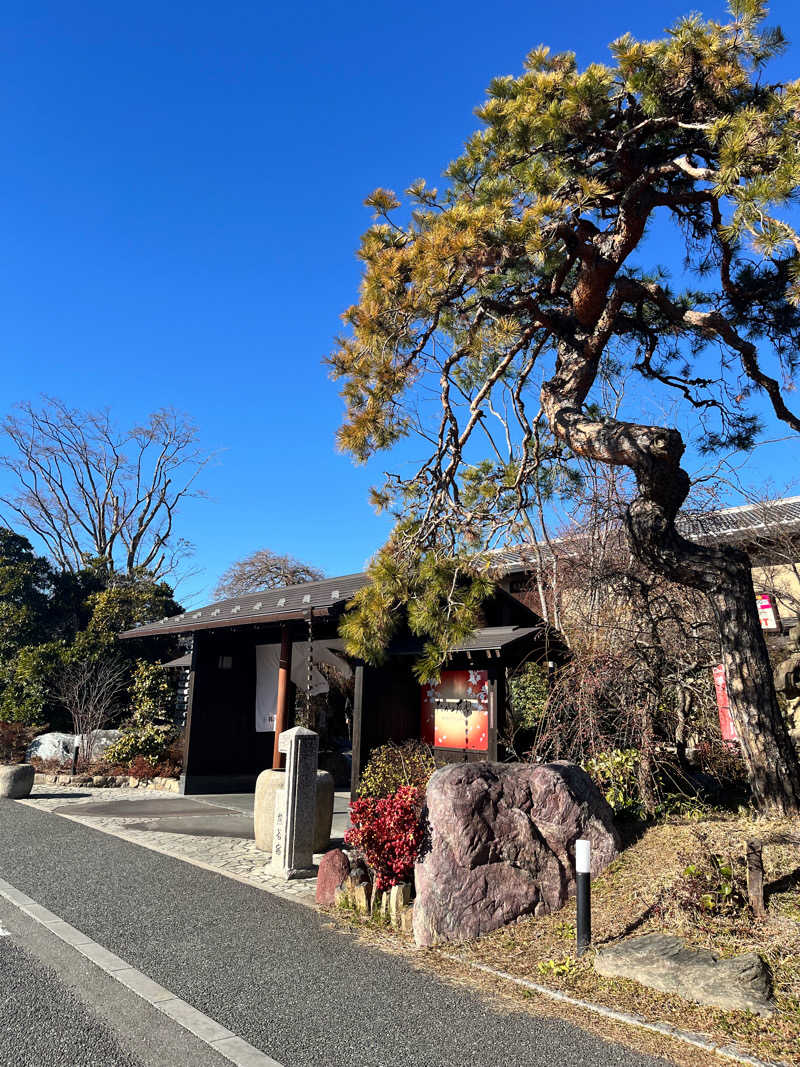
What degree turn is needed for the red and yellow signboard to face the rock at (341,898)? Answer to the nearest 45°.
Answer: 0° — it already faces it

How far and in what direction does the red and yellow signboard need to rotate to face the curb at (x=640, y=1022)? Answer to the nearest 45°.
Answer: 0° — it already faces it

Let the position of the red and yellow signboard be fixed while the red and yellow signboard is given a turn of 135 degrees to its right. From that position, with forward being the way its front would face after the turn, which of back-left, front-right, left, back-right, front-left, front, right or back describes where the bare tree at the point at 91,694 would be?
front

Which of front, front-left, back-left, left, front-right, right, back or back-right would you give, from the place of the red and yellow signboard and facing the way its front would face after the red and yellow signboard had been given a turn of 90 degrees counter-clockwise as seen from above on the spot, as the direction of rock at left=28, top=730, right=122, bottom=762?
back-left

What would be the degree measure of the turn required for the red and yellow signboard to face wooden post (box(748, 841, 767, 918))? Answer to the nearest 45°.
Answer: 0° — it already faces it

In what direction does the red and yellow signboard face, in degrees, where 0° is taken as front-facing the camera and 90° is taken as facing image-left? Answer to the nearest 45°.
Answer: approximately 0°

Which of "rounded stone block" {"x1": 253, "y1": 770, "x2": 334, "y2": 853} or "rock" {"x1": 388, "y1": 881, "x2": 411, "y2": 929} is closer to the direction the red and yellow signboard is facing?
the rock

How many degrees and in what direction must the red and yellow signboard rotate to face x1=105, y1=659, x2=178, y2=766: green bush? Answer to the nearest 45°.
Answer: approximately 135° to its right

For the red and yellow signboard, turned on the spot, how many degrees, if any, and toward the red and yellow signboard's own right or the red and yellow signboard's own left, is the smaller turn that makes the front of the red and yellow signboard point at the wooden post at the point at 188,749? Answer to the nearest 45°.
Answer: approximately 135° to the red and yellow signboard's own right

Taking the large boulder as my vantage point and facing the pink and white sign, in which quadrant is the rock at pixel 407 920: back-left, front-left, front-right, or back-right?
back-left
